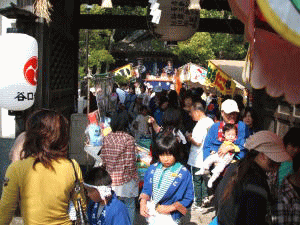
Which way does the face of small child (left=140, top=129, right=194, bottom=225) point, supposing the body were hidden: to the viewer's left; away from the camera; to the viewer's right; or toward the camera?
toward the camera

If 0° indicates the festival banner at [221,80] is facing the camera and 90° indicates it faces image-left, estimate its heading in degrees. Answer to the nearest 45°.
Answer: approximately 45°

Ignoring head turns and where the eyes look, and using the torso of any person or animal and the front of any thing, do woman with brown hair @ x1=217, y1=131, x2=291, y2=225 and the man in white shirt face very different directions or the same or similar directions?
very different directions

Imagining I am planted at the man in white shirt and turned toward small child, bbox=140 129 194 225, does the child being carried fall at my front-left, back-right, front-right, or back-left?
front-left
